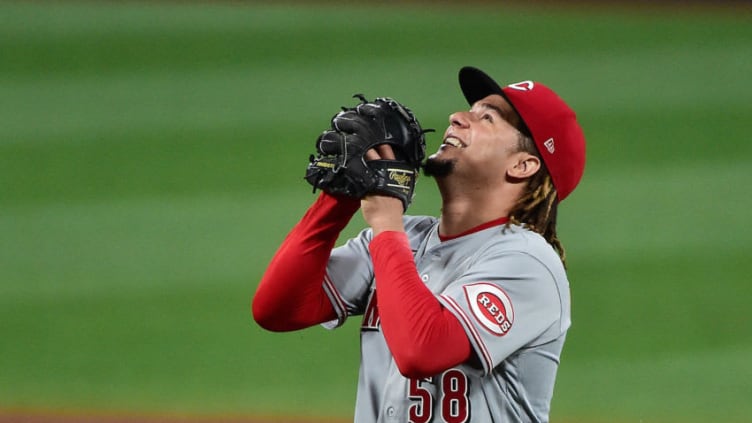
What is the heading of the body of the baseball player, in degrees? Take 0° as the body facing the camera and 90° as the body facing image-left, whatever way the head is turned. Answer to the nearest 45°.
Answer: approximately 45°
